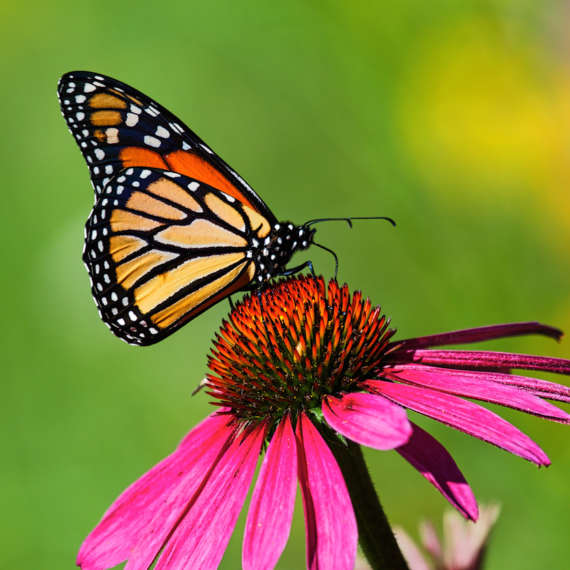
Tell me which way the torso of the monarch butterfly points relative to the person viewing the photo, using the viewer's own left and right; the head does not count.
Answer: facing to the right of the viewer
